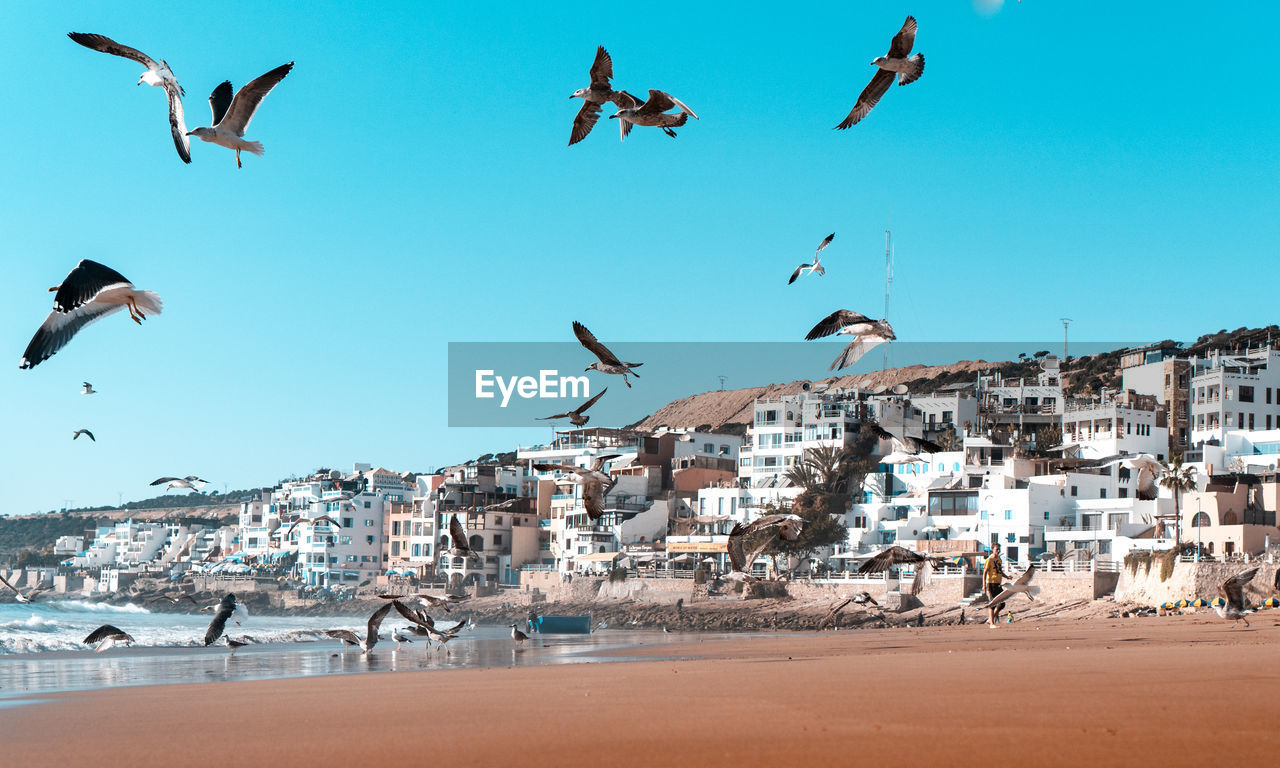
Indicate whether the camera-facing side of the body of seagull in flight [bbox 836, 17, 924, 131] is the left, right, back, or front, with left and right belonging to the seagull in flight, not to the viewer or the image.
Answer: left

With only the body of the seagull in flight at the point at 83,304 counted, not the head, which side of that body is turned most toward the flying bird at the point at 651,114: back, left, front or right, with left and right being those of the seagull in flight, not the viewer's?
back

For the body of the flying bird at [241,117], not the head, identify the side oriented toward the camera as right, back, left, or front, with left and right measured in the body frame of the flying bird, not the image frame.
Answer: left

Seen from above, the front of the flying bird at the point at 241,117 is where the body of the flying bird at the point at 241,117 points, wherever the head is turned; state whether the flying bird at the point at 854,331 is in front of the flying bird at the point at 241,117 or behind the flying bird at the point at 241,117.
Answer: behind

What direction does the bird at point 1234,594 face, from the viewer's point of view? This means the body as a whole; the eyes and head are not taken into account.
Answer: to the viewer's left

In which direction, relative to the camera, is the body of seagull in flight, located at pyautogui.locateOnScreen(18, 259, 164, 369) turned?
to the viewer's left
